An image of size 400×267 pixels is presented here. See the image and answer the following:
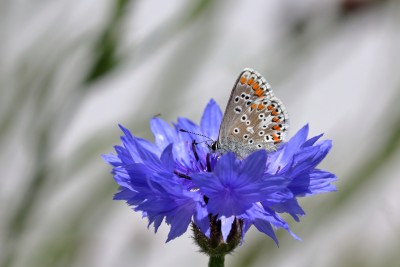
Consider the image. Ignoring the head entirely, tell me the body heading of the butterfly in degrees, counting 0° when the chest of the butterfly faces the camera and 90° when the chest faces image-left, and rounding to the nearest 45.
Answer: approximately 90°
